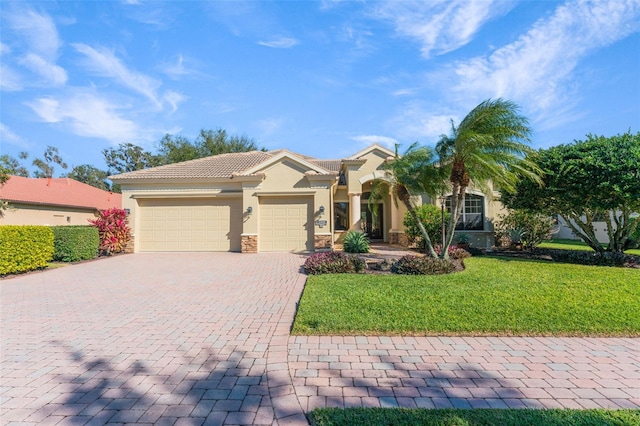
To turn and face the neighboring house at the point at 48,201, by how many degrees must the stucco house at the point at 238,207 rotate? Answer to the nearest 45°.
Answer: approximately 135° to its right

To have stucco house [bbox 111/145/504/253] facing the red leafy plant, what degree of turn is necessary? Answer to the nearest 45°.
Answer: approximately 90° to its right

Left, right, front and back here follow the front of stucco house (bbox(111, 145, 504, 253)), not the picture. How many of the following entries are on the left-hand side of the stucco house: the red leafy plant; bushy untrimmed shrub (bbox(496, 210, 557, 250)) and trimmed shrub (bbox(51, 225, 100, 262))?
1

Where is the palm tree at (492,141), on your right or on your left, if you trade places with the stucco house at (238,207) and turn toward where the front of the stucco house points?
on your left

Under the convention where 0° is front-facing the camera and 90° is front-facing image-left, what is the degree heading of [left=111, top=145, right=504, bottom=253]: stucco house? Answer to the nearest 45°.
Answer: approximately 0°

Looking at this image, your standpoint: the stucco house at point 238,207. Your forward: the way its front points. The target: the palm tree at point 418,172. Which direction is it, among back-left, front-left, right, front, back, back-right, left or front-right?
front-left

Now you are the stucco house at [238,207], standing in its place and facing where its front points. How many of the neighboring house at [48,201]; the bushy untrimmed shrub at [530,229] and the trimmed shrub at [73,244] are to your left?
1

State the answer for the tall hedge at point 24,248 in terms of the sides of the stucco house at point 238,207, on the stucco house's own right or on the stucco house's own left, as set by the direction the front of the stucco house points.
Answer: on the stucco house's own right
